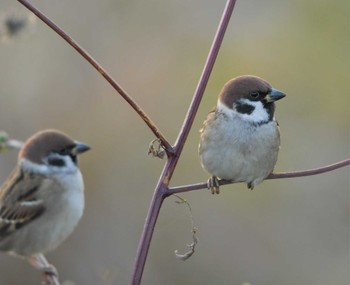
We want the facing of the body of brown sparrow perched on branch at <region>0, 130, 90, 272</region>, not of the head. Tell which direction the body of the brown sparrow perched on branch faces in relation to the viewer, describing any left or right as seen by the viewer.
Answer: facing to the right of the viewer

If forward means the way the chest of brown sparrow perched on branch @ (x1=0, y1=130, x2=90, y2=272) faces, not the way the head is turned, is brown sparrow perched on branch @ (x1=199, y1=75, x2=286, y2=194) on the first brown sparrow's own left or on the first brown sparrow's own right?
on the first brown sparrow's own left

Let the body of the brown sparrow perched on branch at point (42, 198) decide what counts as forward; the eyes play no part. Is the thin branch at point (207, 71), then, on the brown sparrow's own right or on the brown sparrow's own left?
on the brown sparrow's own left
